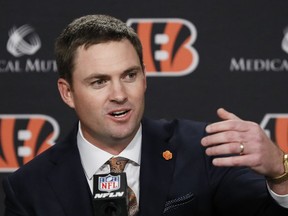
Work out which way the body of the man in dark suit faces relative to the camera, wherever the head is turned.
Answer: toward the camera
